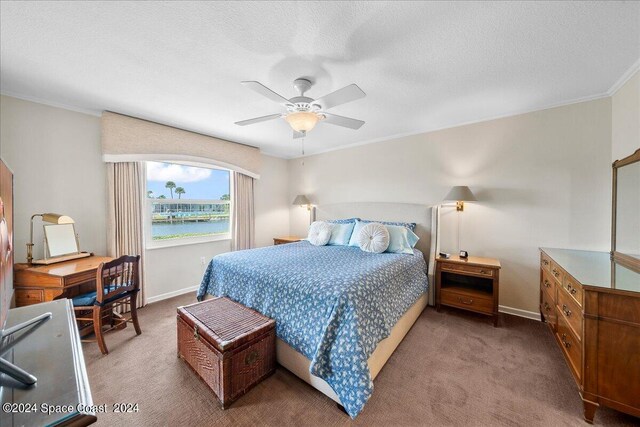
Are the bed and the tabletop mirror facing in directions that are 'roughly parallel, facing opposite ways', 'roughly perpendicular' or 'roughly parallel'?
roughly perpendicular

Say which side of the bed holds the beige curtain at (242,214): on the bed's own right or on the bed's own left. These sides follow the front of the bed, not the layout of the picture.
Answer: on the bed's own right

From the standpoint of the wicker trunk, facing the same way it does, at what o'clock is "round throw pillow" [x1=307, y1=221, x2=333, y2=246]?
The round throw pillow is roughly at 6 o'clock from the wicker trunk.

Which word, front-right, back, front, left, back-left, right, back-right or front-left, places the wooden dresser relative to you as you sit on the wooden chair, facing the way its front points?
back

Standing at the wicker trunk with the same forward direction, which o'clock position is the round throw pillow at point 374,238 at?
The round throw pillow is roughly at 7 o'clock from the wicker trunk.

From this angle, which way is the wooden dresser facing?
to the viewer's left

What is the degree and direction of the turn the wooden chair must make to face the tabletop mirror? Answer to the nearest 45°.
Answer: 0° — it already faces it
